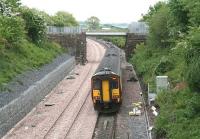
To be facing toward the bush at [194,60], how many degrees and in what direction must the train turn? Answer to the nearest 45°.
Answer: approximately 45° to its left

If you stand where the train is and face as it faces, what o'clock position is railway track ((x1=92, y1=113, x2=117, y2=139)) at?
The railway track is roughly at 12 o'clock from the train.

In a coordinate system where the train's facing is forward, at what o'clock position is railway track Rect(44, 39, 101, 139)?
The railway track is roughly at 3 o'clock from the train.

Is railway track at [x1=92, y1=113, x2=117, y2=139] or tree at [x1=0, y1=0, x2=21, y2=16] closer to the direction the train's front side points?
the railway track

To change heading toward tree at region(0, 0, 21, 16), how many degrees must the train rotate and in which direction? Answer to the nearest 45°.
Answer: approximately 135° to its right

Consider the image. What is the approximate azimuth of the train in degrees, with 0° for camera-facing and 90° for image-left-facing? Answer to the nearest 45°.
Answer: approximately 0°
